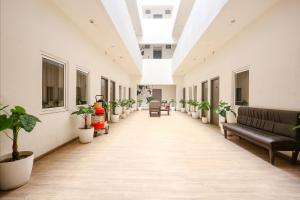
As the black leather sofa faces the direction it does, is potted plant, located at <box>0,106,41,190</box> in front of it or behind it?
in front

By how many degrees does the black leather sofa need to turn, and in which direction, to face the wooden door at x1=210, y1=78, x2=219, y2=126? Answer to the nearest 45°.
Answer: approximately 90° to its right

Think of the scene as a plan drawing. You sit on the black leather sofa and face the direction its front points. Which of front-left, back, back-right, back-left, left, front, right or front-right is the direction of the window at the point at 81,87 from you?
front-right

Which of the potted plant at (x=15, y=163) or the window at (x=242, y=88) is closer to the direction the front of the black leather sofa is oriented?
the potted plant

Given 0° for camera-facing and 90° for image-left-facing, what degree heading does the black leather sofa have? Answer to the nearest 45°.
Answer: approximately 45°

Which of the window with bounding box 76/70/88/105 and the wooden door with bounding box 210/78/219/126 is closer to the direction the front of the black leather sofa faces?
the window

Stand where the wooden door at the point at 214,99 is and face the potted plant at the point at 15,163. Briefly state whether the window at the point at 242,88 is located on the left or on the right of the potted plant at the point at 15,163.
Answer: left

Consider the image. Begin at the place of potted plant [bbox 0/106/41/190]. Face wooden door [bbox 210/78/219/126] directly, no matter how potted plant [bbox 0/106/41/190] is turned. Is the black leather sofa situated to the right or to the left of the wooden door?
right

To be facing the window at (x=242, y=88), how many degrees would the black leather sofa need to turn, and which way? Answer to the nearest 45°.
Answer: approximately 135° to its right
